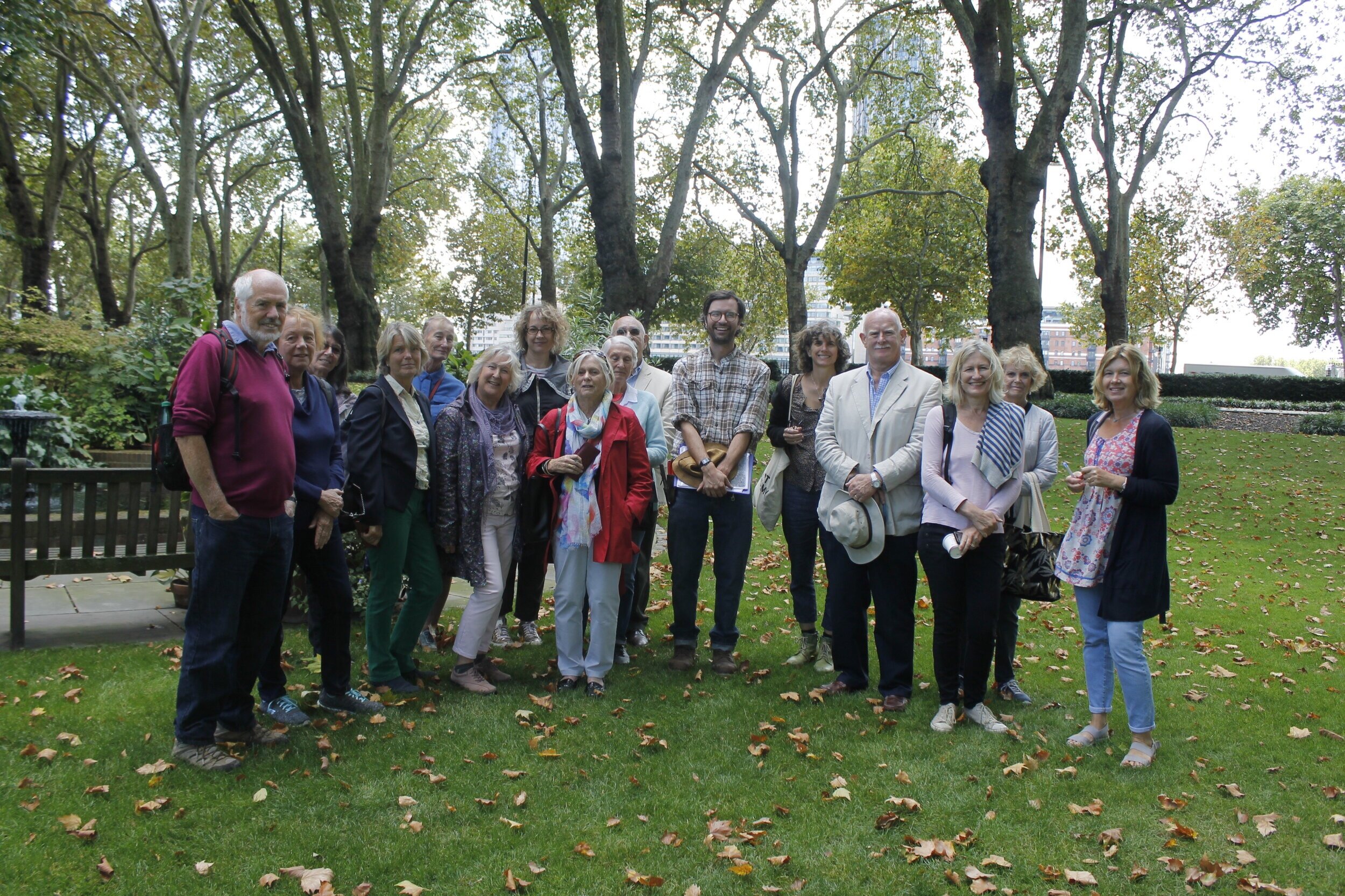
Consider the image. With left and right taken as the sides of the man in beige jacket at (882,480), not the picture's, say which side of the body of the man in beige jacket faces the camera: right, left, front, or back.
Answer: front

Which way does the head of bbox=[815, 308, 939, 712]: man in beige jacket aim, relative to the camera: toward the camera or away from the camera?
toward the camera

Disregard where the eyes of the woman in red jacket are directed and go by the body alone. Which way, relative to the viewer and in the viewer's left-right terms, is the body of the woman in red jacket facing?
facing the viewer

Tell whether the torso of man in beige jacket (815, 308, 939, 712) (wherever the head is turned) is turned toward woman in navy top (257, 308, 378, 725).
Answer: no

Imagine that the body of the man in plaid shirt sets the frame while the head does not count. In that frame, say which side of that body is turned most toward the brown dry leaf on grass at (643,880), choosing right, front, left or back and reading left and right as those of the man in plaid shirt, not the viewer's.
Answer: front

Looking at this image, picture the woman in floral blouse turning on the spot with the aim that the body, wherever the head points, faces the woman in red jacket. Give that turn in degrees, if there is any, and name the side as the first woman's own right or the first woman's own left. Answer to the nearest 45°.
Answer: approximately 45° to the first woman's own right

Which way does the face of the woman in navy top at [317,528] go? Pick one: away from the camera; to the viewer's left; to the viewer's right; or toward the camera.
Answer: toward the camera

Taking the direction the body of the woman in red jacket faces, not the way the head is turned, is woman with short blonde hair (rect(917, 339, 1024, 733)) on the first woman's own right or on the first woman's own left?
on the first woman's own left

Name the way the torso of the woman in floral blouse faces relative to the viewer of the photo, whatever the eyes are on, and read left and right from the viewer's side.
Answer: facing the viewer and to the left of the viewer

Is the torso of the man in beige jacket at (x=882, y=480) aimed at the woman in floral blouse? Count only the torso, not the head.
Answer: no

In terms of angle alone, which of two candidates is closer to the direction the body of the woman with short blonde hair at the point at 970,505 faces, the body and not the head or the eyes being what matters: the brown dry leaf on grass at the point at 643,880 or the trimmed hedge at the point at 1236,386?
the brown dry leaf on grass

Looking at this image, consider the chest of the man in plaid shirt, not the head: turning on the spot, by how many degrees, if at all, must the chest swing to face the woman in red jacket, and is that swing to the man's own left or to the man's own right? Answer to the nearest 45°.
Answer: approximately 45° to the man's own right

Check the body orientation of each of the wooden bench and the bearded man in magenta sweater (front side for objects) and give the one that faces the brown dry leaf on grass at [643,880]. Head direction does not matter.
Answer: the bearded man in magenta sweater

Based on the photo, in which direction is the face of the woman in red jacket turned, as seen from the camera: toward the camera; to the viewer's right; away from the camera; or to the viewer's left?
toward the camera

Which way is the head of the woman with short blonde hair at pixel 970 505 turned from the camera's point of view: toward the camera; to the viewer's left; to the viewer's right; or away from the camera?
toward the camera
